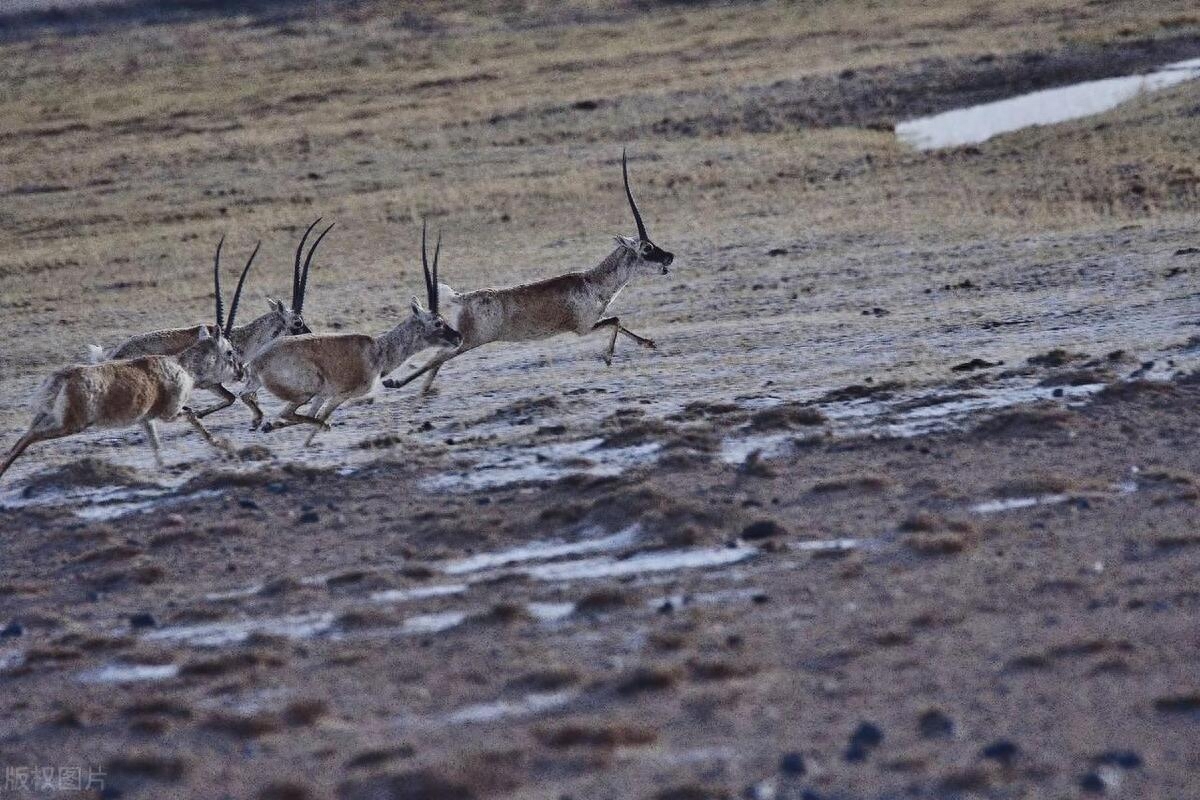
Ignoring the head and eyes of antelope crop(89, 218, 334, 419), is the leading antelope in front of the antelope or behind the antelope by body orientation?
in front

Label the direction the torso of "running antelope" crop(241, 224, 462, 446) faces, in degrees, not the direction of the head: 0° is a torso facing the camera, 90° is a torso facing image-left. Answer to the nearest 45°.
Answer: approximately 270°

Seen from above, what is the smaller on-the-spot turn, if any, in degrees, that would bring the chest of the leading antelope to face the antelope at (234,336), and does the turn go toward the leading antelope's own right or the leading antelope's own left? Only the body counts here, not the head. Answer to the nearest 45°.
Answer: approximately 180°

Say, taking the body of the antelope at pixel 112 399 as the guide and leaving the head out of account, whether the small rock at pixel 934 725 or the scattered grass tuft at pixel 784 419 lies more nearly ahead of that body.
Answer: the scattered grass tuft

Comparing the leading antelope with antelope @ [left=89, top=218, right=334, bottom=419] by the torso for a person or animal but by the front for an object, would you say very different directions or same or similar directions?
same or similar directions

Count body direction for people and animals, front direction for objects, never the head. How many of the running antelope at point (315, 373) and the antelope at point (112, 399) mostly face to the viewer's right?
2

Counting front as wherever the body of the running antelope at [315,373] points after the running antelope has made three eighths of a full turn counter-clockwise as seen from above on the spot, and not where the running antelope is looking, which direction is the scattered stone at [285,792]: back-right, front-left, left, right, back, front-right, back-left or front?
back-left

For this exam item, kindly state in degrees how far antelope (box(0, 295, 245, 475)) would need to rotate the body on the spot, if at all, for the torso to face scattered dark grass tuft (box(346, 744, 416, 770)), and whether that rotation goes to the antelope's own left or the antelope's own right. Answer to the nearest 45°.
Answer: approximately 90° to the antelope's own right

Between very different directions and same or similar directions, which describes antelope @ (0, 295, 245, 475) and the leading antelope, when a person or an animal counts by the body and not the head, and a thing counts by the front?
same or similar directions

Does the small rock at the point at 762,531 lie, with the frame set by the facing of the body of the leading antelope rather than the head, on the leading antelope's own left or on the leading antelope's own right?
on the leading antelope's own right

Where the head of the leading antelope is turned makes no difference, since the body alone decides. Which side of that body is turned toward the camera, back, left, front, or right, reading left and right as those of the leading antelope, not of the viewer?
right

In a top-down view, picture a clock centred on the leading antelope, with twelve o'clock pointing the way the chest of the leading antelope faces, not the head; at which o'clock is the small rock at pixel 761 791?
The small rock is roughly at 3 o'clock from the leading antelope.

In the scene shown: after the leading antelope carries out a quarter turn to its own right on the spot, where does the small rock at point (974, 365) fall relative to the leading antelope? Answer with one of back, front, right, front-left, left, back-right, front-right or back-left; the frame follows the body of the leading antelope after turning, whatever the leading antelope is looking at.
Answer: front-left

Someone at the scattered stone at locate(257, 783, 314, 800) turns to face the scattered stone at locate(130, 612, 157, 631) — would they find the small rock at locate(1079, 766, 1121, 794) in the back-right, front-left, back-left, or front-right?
back-right

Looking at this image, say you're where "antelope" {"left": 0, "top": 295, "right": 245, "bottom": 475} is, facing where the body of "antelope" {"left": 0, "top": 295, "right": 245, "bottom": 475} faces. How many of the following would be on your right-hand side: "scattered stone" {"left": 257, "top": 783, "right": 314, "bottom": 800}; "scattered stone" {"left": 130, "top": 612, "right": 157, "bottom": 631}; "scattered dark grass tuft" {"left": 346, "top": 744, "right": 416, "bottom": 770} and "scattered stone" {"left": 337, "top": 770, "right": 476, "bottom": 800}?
4

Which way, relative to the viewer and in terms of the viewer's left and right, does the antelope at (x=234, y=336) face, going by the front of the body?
facing to the right of the viewer

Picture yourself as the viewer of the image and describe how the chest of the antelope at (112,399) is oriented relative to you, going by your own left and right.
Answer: facing to the right of the viewer

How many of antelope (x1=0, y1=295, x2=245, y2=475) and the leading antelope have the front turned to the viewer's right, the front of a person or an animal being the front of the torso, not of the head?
2
